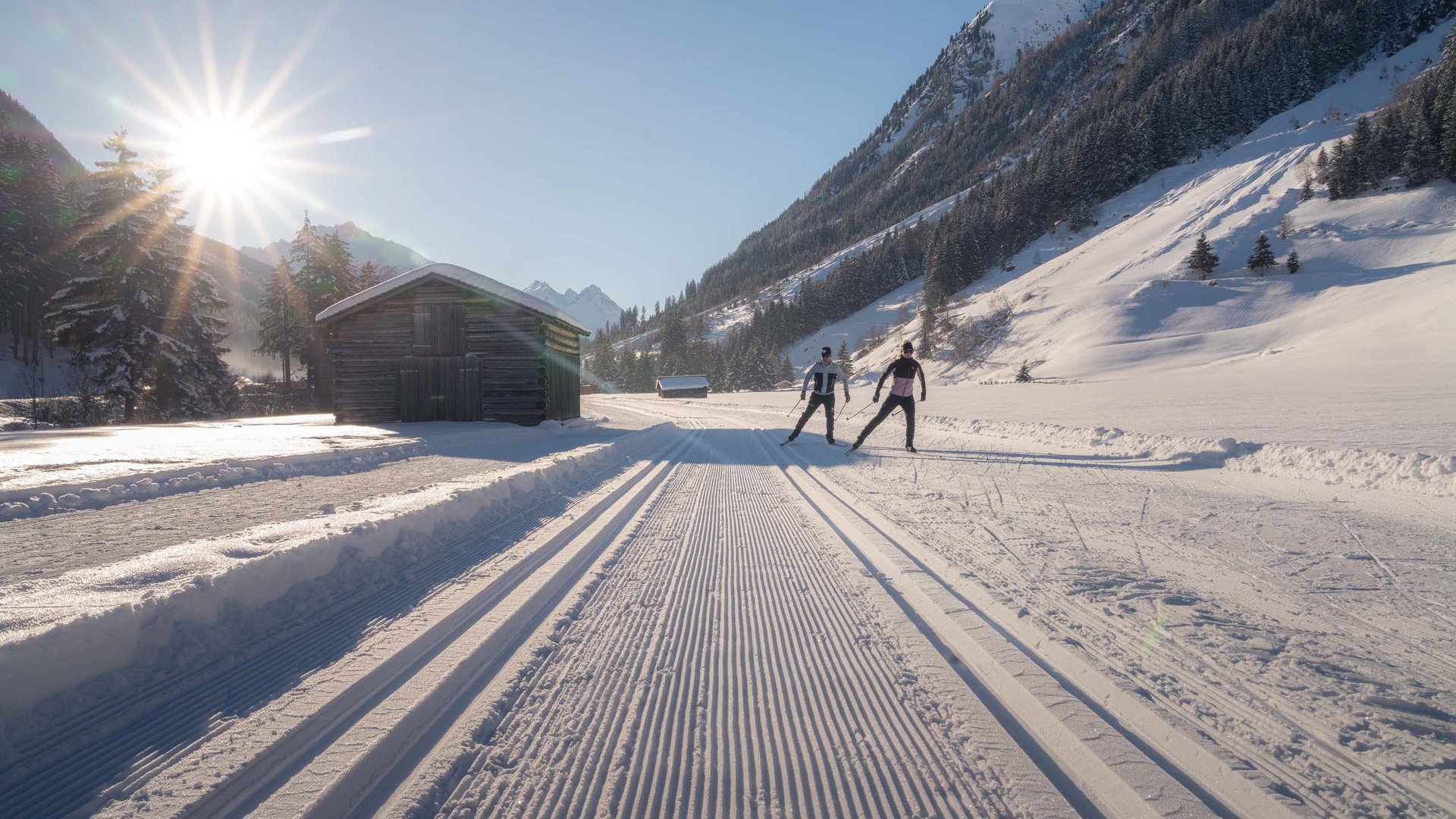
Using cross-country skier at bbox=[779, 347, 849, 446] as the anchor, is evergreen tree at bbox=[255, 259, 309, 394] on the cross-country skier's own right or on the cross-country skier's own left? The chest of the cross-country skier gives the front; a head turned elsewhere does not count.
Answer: on the cross-country skier's own right

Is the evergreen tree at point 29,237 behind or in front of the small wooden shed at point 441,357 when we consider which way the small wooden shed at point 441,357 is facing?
behind

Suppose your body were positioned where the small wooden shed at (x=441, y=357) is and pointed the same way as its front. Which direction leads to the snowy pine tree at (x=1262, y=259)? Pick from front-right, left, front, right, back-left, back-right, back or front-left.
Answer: left

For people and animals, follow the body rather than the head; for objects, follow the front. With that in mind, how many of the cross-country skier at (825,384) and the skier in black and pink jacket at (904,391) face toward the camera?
2

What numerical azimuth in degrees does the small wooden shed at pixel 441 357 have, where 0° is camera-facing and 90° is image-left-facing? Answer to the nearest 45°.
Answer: approximately 0°

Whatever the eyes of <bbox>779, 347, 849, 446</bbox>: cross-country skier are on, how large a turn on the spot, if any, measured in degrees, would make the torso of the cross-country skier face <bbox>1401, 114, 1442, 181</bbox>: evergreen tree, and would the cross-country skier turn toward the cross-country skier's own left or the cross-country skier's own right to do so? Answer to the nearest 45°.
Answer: approximately 135° to the cross-country skier's own left

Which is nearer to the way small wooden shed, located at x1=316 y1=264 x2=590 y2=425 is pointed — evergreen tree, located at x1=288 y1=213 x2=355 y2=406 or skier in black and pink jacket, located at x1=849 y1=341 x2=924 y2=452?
the skier in black and pink jacket

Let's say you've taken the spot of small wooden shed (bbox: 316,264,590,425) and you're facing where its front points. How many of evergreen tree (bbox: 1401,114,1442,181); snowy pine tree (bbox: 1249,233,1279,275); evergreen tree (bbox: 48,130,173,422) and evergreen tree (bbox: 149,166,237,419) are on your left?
2
